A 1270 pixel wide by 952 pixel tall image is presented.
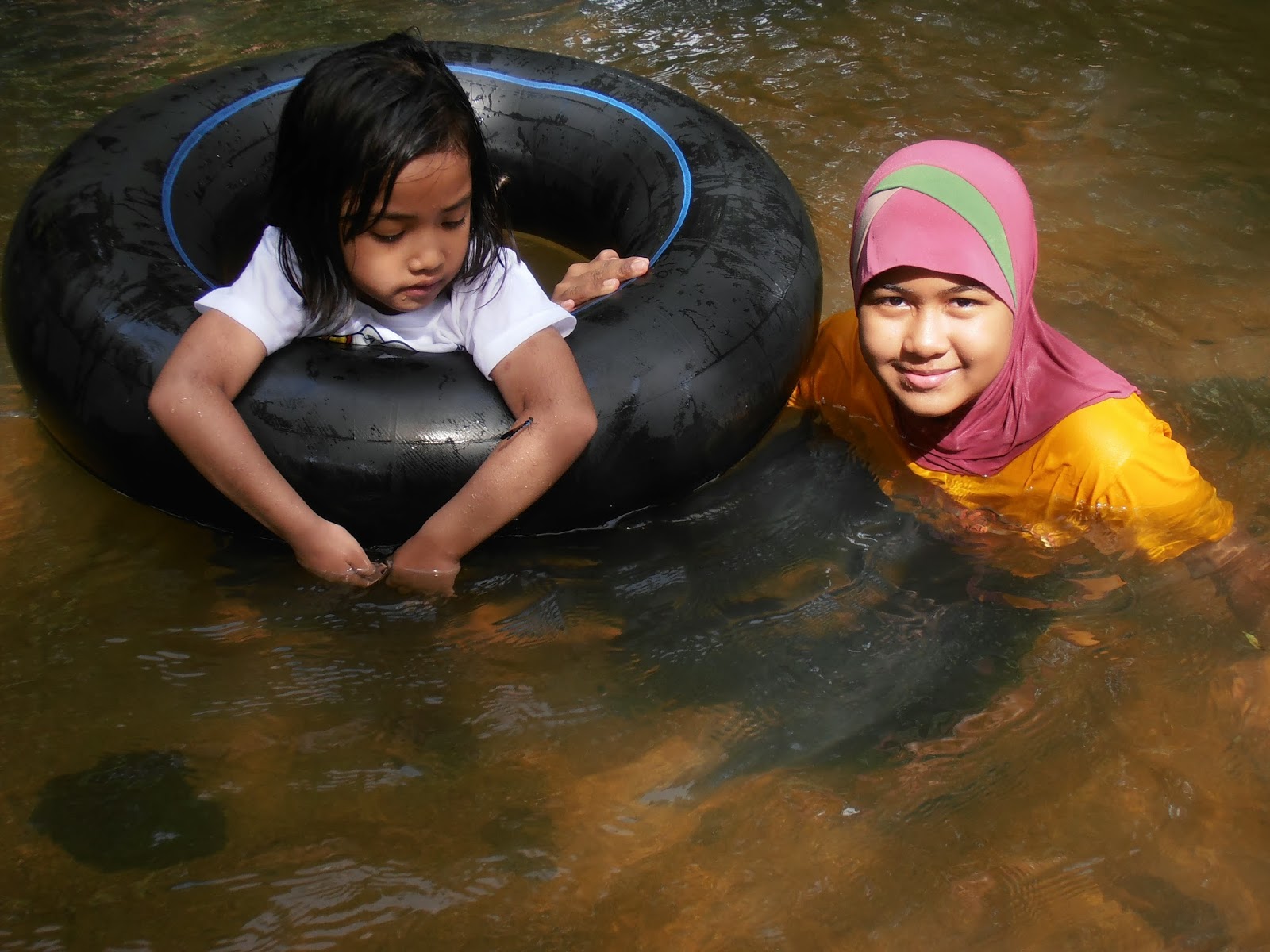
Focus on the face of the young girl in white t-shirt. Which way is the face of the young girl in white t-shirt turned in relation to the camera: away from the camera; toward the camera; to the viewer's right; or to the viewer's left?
toward the camera

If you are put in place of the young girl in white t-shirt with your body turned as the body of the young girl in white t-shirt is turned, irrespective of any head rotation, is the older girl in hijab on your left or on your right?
on your left

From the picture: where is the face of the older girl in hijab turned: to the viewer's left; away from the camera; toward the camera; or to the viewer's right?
toward the camera

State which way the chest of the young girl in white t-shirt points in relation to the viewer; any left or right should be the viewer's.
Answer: facing the viewer
